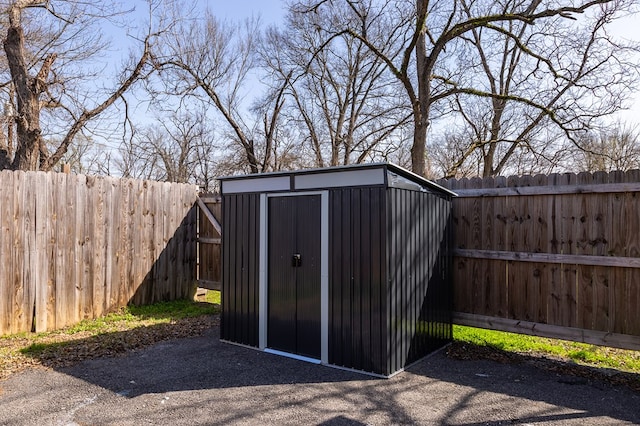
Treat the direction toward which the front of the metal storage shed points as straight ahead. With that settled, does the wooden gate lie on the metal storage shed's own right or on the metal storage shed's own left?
on the metal storage shed's own right

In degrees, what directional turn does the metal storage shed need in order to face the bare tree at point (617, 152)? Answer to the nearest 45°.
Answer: approximately 180°

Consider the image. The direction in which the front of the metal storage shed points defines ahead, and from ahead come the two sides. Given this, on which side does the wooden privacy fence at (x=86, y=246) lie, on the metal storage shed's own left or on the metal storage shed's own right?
on the metal storage shed's own right

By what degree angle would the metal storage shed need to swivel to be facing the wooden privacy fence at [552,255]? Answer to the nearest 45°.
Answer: approximately 135° to its left

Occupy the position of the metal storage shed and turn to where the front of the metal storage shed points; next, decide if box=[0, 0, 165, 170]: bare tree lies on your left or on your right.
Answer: on your right

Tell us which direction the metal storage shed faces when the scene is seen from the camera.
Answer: facing the viewer and to the left of the viewer

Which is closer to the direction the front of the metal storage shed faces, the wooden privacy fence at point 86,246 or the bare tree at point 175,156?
the wooden privacy fence

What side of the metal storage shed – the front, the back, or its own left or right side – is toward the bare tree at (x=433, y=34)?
back

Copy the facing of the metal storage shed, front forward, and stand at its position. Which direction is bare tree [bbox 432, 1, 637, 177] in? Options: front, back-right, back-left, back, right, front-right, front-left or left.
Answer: back
